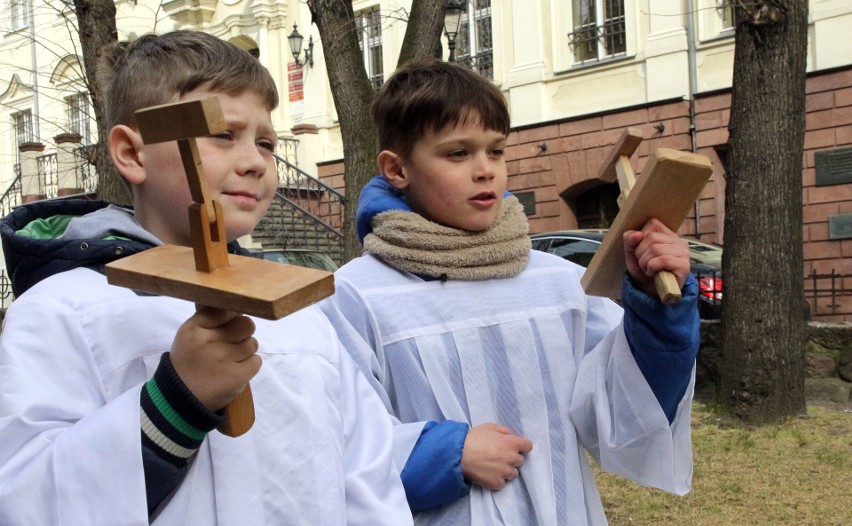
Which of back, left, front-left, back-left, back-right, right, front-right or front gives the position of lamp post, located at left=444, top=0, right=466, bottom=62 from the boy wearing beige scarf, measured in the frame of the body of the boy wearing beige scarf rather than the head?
back-left

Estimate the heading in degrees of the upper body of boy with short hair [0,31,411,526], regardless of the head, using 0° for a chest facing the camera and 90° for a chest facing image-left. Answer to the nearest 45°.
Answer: approximately 315°

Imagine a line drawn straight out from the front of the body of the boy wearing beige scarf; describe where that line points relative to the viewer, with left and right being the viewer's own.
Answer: facing the viewer and to the right of the viewer

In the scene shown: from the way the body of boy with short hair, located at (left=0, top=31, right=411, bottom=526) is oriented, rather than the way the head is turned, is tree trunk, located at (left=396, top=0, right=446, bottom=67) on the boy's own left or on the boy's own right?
on the boy's own left

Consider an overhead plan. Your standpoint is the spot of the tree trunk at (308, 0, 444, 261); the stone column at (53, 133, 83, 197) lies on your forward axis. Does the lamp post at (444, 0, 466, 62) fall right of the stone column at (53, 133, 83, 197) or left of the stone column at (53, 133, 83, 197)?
right

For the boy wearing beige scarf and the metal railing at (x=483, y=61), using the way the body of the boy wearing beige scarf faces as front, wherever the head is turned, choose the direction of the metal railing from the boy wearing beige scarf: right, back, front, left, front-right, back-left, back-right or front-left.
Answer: back-left

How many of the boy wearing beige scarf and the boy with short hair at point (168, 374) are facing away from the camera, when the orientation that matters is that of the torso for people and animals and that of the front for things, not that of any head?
0

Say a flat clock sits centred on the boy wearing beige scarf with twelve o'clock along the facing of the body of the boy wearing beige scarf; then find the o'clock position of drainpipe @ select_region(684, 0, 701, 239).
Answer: The drainpipe is roughly at 8 o'clock from the boy wearing beige scarf.

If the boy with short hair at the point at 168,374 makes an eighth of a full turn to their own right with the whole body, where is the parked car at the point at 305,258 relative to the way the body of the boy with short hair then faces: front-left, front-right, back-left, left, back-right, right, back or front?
back
